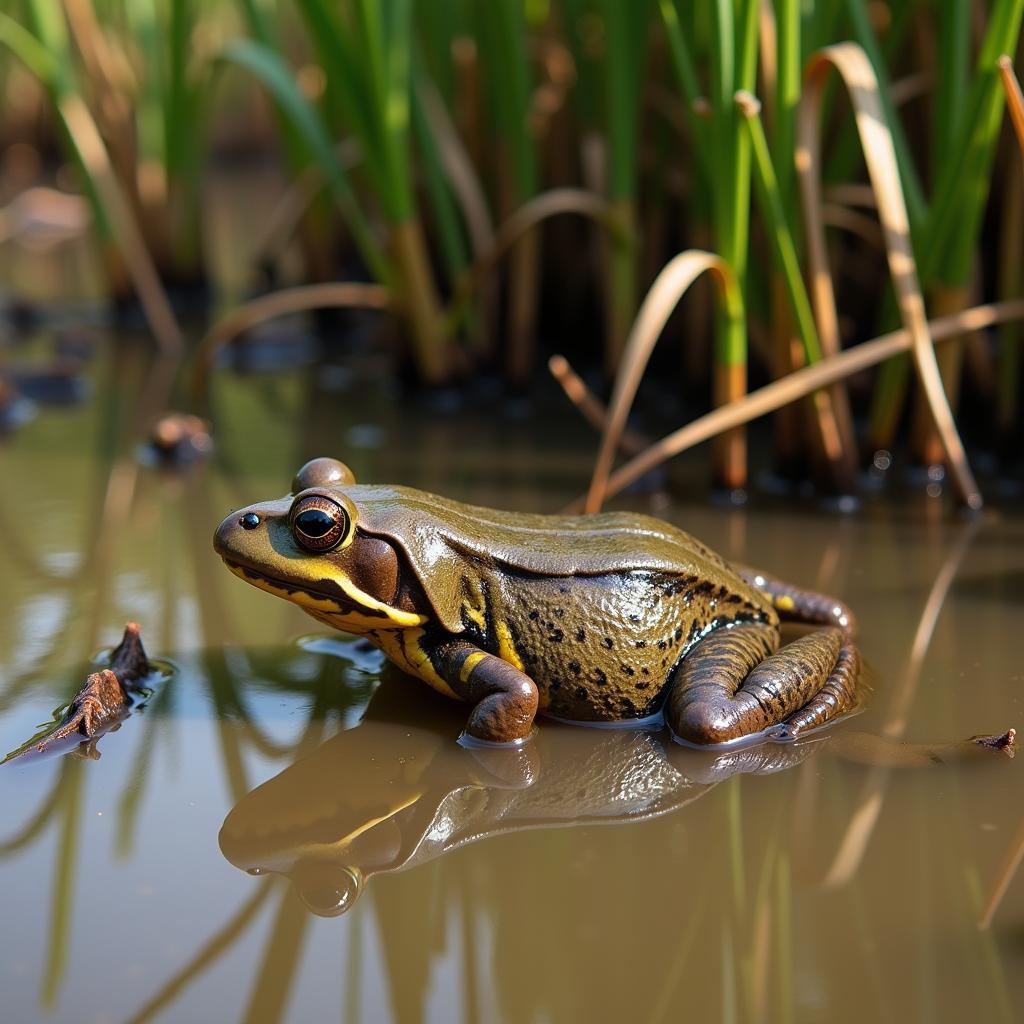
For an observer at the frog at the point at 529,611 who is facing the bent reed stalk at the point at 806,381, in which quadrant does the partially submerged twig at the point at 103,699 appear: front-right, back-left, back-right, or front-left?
back-left

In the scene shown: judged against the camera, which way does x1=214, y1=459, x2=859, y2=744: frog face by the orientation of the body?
to the viewer's left

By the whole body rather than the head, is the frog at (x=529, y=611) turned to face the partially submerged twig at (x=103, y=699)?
yes

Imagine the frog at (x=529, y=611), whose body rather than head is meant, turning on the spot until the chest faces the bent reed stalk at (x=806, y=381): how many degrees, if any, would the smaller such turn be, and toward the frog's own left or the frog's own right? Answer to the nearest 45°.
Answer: approximately 135° to the frog's own right

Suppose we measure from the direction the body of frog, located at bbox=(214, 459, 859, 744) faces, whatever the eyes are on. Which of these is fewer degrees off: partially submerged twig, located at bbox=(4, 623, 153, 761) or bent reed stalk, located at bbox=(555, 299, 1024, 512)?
the partially submerged twig
